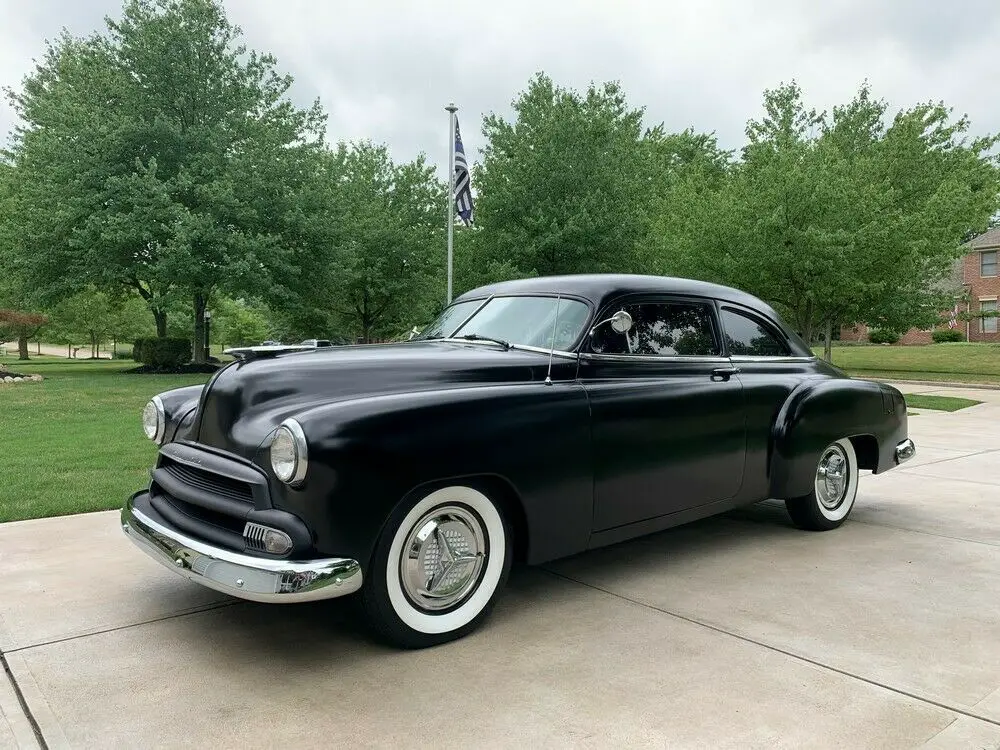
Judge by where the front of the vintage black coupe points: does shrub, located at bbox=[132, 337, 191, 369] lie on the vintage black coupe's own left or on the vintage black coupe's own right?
on the vintage black coupe's own right

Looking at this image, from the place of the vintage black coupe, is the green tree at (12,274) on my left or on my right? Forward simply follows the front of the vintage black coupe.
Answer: on my right

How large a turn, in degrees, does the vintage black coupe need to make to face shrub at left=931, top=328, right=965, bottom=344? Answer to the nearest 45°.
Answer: approximately 180°

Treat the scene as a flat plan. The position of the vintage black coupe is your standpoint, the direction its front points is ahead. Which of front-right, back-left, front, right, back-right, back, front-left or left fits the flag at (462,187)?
back-right

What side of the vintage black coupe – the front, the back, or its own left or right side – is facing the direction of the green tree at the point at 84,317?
right

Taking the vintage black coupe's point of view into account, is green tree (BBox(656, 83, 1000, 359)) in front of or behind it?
behind

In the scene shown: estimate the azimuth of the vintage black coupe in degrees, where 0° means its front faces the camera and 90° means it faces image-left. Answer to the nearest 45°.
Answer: approximately 45°

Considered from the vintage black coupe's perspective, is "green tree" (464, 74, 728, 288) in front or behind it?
behind
